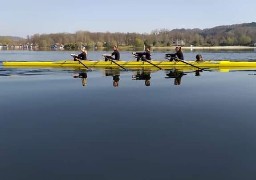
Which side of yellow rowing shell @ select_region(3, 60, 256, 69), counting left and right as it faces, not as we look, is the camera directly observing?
right
